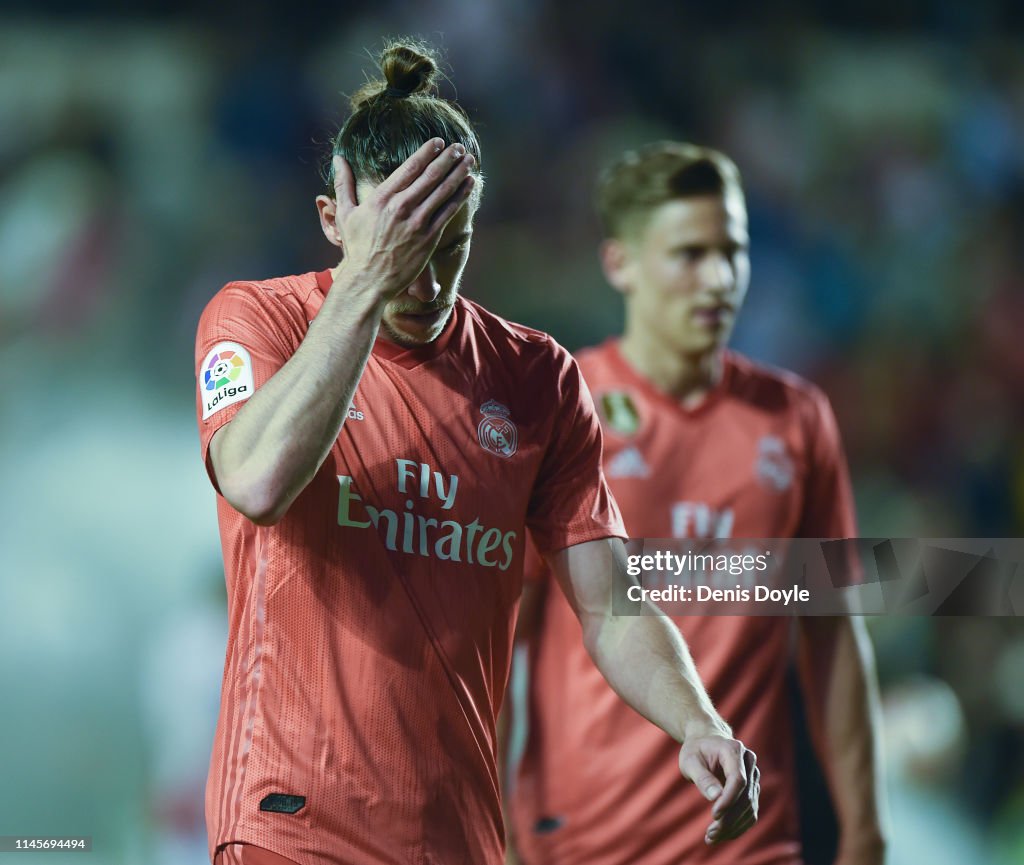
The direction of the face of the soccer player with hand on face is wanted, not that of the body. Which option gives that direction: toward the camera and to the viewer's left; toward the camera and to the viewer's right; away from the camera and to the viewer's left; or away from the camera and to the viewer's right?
toward the camera and to the viewer's right

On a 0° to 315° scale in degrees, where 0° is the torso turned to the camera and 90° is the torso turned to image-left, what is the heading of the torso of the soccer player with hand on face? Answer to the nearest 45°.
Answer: approximately 315°
